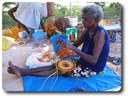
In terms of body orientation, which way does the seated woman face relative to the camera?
to the viewer's left

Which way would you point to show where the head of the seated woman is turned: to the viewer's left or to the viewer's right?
to the viewer's left

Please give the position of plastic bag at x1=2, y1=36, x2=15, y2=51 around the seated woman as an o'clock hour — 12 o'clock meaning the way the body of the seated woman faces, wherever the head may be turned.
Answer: The plastic bag is roughly at 12 o'clock from the seated woman.

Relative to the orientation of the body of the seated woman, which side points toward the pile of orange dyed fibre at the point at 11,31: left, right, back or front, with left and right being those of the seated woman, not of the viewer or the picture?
front
